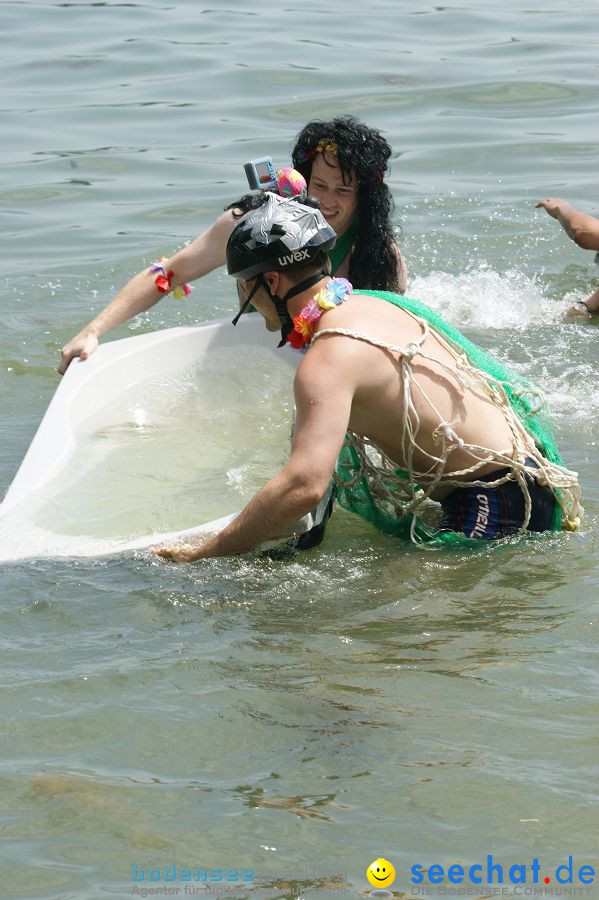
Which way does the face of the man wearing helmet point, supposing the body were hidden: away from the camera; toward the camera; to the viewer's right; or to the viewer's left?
to the viewer's left

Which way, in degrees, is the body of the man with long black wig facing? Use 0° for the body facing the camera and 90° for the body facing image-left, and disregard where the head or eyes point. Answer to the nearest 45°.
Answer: approximately 45°
